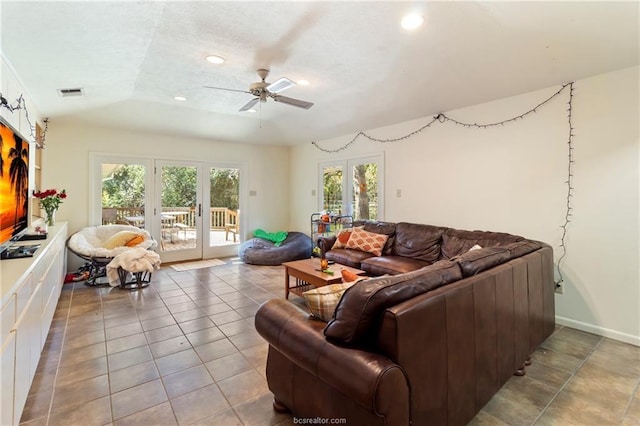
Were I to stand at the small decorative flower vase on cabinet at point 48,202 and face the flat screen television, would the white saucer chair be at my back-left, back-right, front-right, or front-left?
back-left

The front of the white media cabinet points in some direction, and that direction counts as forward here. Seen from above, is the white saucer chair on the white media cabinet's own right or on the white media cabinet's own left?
on the white media cabinet's own left

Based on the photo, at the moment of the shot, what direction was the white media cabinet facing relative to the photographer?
facing to the right of the viewer

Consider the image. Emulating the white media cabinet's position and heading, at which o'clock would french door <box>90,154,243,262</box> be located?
The french door is roughly at 10 o'clock from the white media cabinet.

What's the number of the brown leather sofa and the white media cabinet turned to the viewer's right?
1

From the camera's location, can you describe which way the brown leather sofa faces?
facing away from the viewer and to the left of the viewer

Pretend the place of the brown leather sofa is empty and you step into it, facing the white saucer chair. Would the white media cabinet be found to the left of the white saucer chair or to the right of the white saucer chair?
left

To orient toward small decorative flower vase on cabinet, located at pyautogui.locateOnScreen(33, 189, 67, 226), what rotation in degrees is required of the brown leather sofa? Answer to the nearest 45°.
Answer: approximately 45° to its left
